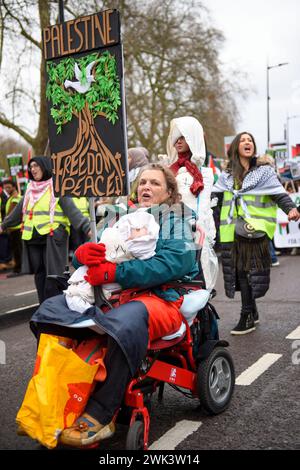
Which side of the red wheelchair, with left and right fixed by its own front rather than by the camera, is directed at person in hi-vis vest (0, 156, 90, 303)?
right

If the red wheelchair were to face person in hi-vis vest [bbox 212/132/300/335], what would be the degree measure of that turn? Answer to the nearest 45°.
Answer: approximately 135° to its right

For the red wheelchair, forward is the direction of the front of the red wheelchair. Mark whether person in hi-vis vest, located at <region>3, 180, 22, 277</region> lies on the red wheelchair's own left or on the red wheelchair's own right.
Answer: on the red wheelchair's own right

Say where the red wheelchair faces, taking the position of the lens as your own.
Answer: facing the viewer and to the left of the viewer
